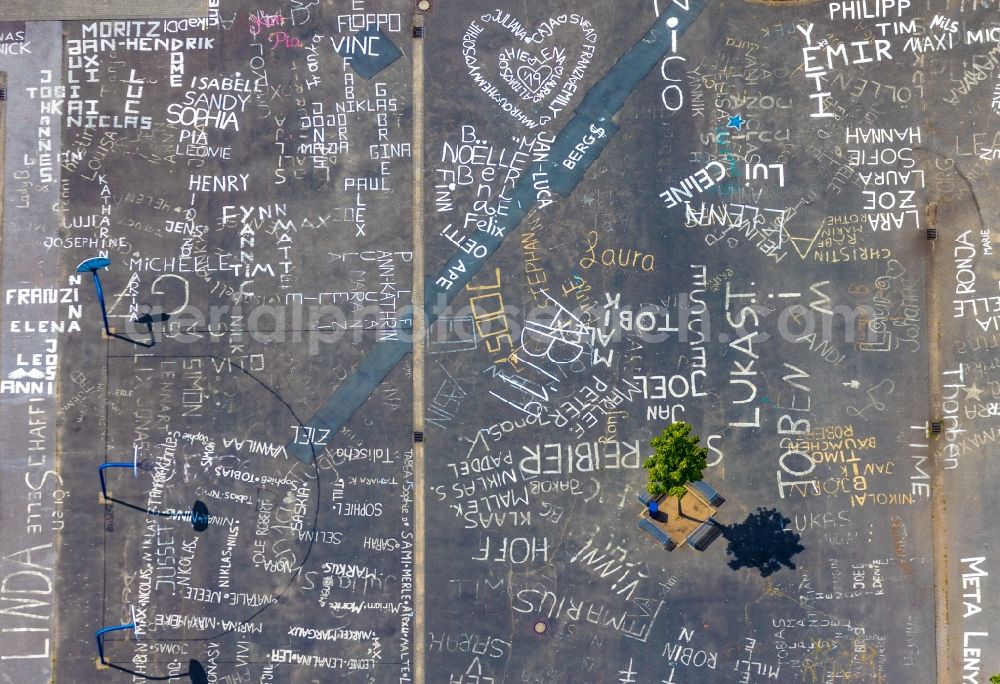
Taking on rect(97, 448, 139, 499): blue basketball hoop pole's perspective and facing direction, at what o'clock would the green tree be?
The green tree is roughly at 1 o'clock from the blue basketball hoop pole.

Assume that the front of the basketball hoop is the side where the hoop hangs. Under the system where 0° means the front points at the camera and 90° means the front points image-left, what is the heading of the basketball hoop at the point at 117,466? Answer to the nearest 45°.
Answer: approximately 270°
